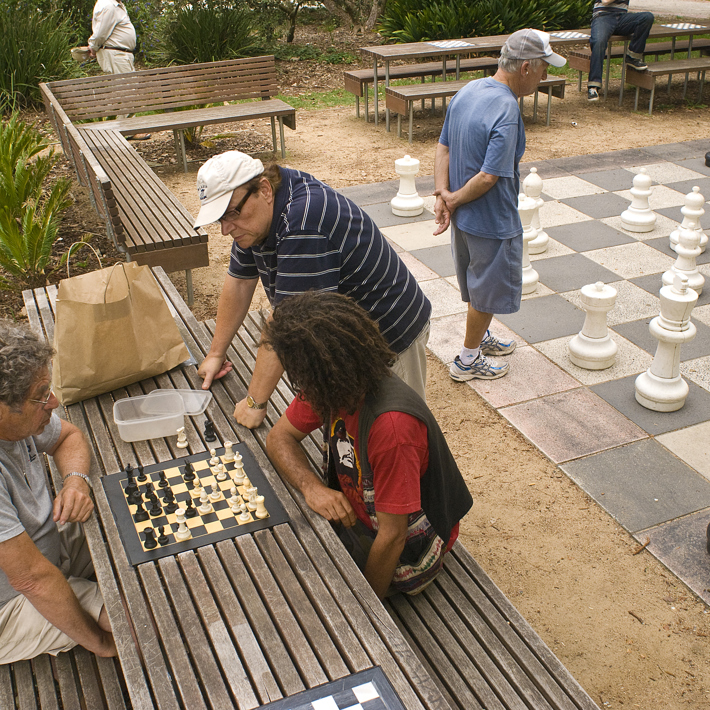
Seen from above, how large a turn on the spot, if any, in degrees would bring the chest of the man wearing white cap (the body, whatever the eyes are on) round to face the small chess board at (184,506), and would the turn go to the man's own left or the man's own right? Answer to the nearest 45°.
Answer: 0° — they already face it

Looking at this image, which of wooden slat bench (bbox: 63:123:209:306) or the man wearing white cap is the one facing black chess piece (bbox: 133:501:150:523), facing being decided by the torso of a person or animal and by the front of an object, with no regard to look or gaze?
the man wearing white cap

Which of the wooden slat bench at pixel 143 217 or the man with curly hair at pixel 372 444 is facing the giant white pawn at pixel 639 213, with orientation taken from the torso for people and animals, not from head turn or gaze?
the wooden slat bench

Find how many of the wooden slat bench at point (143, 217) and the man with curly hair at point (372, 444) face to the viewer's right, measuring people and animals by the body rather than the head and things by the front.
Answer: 1

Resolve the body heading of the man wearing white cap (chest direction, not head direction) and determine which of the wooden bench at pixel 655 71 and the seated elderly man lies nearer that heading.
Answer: the seated elderly man

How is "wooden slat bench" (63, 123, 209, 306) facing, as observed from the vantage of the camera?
facing to the right of the viewer

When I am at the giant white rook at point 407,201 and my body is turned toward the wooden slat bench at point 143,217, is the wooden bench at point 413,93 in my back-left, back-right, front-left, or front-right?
back-right

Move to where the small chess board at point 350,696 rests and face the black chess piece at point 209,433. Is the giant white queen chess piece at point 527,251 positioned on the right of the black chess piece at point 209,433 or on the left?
right

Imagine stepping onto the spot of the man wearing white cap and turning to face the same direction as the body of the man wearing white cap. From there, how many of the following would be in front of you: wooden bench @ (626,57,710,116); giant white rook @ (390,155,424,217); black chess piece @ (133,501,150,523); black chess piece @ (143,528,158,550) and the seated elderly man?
3

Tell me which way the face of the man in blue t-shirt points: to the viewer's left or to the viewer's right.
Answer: to the viewer's right

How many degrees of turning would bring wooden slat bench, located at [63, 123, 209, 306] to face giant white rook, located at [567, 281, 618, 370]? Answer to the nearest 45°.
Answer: approximately 45° to its right

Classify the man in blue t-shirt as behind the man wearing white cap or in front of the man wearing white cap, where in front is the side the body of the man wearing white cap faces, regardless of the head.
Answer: behind

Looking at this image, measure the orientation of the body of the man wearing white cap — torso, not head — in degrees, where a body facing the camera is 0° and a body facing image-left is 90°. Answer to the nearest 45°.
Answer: approximately 45°

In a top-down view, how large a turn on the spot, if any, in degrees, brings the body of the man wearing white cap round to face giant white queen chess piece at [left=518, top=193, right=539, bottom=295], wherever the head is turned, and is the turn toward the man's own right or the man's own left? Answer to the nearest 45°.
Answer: approximately 180°
